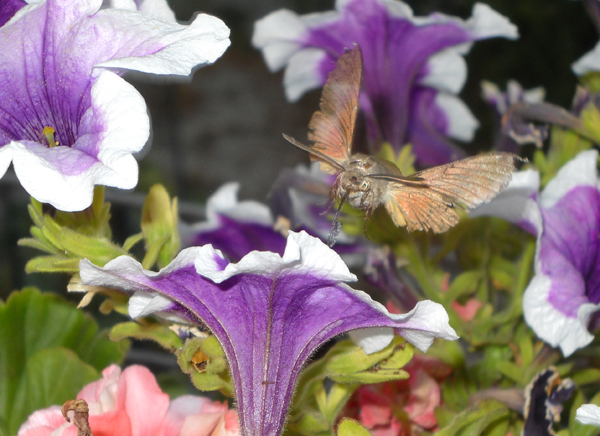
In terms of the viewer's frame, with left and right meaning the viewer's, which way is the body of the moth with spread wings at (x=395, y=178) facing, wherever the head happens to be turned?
facing the viewer and to the left of the viewer
